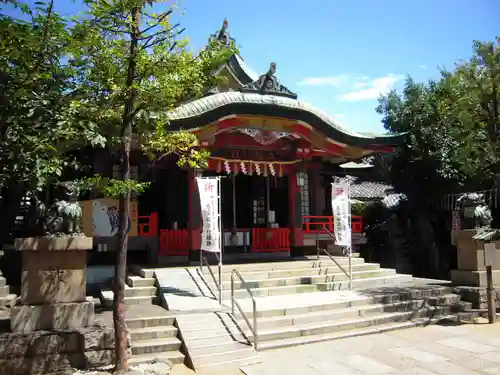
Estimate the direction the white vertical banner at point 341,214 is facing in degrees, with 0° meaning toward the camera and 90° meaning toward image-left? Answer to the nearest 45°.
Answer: approximately 0°

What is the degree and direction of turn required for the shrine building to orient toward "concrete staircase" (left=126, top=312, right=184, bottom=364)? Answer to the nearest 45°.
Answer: approximately 45° to its right

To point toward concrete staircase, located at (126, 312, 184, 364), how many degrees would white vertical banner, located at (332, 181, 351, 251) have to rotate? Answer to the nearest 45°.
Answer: approximately 45° to its right

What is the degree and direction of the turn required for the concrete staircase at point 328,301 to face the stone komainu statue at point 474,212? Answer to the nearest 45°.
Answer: approximately 45° to its left

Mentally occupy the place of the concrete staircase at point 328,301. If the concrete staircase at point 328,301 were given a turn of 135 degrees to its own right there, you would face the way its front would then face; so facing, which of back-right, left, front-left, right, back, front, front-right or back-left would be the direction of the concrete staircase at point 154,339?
front-left

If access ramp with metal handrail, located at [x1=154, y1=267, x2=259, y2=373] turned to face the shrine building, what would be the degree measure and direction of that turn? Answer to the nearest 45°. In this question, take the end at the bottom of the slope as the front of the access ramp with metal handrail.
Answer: approximately 135° to its left

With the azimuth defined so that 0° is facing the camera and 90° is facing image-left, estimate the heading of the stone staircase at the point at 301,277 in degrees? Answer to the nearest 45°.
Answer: approximately 315°

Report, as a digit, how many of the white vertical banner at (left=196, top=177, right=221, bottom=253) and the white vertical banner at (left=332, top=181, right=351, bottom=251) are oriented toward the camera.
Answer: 2

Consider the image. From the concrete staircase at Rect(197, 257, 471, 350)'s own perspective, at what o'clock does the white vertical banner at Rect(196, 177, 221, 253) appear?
The white vertical banner is roughly at 4 o'clock from the concrete staircase.

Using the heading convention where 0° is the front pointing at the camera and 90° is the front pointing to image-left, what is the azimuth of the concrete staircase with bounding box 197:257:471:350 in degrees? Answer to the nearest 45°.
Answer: approximately 315°
